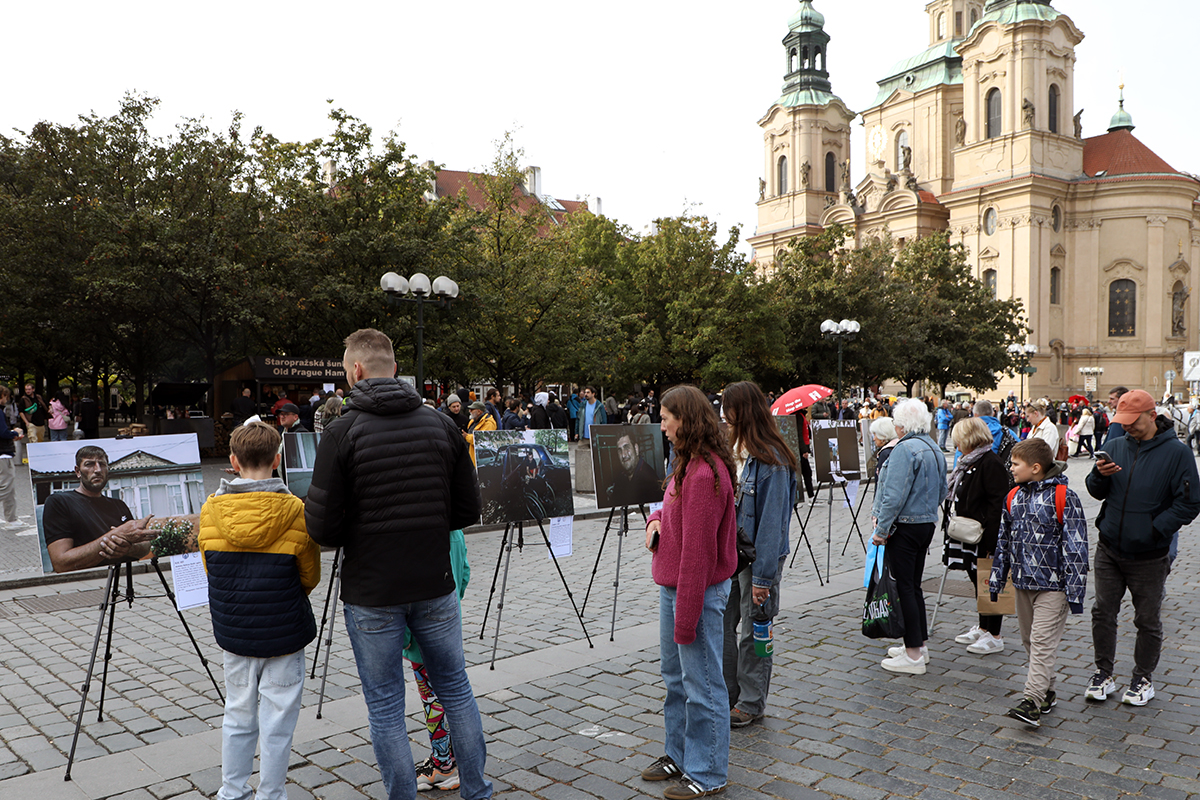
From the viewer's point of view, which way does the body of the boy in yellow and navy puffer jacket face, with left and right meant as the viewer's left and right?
facing away from the viewer

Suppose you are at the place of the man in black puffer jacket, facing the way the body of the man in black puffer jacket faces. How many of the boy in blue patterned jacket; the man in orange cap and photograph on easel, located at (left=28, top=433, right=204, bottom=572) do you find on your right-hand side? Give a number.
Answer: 2

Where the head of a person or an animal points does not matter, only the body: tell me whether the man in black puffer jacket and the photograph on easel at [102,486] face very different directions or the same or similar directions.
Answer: very different directions

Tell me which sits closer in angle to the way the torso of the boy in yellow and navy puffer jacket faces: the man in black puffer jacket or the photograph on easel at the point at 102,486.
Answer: the photograph on easel

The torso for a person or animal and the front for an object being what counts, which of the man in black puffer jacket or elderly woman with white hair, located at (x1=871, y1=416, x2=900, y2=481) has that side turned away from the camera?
the man in black puffer jacket

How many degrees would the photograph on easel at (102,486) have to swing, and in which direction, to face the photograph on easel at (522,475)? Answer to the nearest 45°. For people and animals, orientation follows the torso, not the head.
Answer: approximately 90° to its left

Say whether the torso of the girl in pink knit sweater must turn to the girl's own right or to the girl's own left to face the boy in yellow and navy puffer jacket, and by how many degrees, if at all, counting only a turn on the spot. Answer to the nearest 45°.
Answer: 0° — they already face them

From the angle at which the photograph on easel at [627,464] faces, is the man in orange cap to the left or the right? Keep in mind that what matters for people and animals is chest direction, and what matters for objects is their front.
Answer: on its left

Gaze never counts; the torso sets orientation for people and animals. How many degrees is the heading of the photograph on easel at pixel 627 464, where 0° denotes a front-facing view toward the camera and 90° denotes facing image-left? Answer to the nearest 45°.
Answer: approximately 0°

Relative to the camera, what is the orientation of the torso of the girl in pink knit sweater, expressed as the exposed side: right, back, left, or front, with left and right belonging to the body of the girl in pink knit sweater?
left

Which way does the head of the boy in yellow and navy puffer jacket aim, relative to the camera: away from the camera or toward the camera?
away from the camera

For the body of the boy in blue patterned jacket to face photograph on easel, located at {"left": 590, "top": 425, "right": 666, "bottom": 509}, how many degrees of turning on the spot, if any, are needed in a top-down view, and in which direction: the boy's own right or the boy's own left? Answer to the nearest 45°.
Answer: approximately 45° to the boy's own right

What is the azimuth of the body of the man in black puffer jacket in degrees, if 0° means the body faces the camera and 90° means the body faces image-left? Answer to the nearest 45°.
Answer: approximately 180°

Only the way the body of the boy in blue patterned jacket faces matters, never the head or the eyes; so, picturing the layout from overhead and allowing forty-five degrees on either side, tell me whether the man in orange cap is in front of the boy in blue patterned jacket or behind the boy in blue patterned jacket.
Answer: behind
